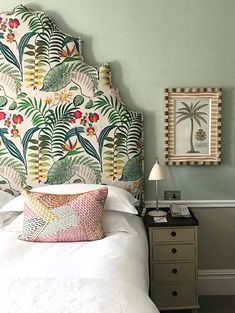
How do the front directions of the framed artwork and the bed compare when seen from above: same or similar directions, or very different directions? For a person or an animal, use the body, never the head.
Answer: same or similar directions

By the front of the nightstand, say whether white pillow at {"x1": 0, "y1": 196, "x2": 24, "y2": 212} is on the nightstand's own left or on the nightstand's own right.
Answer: on the nightstand's own right

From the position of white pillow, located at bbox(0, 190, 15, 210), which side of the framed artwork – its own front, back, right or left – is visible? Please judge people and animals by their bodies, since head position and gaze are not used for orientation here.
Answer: right

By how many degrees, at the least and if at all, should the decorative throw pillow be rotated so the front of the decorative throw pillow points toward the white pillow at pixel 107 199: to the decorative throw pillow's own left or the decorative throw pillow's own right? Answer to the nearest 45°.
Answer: approximately 135° to the decorative throw pillow's own left

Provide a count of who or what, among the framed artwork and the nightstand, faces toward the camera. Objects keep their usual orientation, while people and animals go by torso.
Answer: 2

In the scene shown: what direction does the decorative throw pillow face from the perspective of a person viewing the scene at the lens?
facing the viewer

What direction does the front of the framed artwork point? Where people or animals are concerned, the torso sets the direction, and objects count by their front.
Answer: toward the camera

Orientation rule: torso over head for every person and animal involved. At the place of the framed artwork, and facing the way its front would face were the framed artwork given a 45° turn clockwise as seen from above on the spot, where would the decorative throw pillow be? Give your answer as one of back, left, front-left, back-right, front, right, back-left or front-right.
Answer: front

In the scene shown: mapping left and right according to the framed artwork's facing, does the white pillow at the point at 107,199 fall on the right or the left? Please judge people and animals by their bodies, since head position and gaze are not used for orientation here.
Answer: on its right
